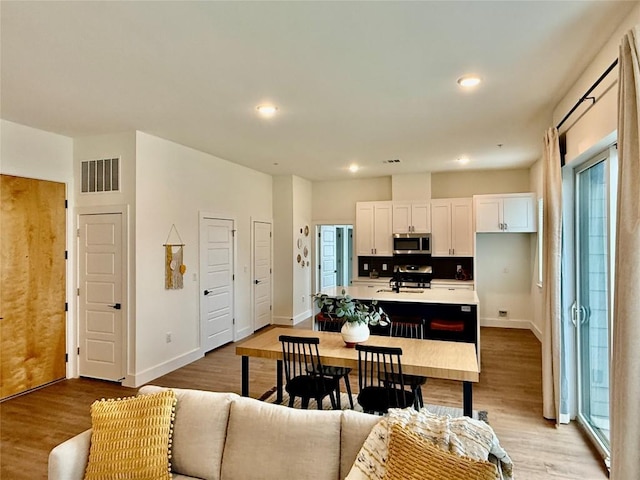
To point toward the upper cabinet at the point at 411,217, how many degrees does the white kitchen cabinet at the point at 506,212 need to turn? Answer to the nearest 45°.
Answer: approximately 90° to its right

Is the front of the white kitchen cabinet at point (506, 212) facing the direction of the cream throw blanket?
yes

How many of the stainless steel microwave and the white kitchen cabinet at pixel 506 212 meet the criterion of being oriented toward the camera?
2

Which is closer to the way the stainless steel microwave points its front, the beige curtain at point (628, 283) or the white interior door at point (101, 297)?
the beige curtain

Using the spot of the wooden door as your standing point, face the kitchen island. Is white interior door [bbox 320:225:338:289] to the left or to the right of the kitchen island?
left
